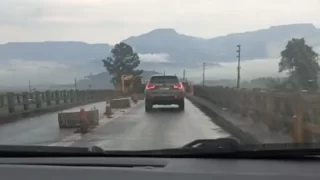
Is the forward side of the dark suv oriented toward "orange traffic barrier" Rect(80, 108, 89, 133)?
no

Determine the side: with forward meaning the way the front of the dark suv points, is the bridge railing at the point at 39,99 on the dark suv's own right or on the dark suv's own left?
on the dark suv's own left

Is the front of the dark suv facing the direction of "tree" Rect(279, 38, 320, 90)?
no

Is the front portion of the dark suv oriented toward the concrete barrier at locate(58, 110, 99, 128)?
no

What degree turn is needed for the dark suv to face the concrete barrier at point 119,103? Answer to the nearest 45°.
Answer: approximately 45° to its left

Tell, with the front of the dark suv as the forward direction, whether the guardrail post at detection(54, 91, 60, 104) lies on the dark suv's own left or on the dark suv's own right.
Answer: on the dark suv's own left

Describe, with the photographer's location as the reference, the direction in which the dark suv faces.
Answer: facing away from the viewer
